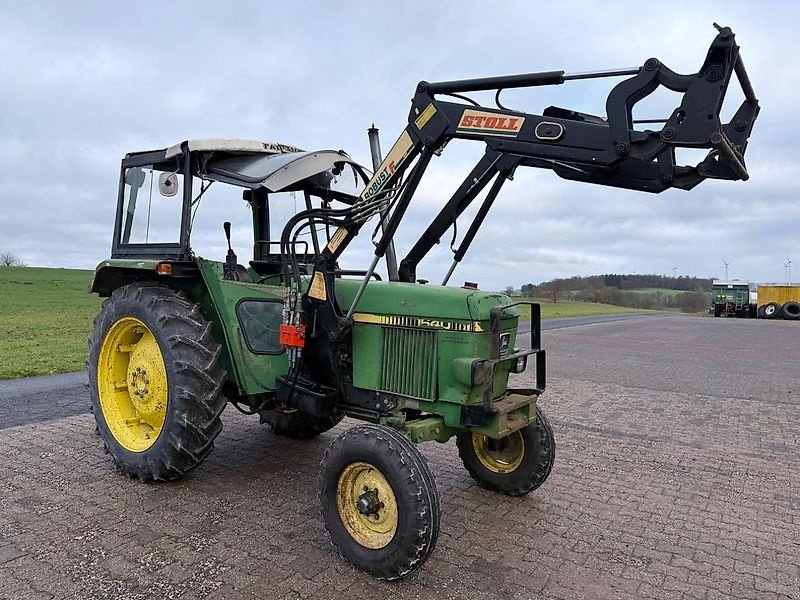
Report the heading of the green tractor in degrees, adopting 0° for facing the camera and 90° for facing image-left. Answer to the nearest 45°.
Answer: approximately 315°

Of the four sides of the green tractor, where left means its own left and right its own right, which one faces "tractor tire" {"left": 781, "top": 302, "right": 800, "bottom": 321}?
left

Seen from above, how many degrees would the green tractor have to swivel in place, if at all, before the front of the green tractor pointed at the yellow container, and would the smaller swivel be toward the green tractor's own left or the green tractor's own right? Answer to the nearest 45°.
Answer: approximately 90° to the green tractor's own left

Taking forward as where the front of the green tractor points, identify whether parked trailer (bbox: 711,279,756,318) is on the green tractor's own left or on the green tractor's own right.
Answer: on the green tractor's own left
